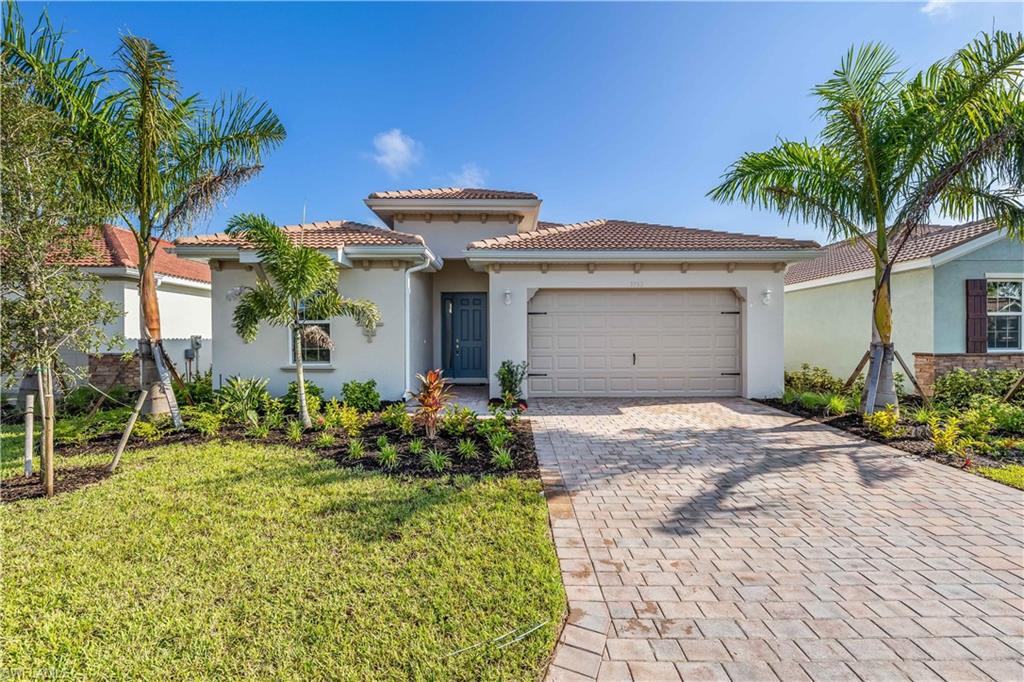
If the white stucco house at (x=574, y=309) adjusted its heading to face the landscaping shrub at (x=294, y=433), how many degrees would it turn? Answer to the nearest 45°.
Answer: approximately 45° to its right

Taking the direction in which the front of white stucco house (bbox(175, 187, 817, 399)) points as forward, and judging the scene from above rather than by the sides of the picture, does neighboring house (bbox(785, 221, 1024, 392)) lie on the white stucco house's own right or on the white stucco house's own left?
on the white stucco house's own left

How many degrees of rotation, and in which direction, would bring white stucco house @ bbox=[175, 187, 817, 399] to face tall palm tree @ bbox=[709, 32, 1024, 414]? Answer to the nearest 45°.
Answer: approximately 45° to its left

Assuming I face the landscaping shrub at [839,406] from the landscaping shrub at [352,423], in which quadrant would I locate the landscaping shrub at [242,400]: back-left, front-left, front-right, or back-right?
back-left

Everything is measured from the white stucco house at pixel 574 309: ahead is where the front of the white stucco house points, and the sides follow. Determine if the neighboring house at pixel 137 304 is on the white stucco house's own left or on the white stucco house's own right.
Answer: on the white stucco house's own right

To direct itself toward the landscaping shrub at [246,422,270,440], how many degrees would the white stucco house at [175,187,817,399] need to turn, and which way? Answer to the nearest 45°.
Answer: approximately 45° to its right

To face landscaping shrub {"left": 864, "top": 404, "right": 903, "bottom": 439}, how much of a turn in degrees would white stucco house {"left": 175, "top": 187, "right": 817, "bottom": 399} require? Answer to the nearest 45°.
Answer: approximately 45° to its left

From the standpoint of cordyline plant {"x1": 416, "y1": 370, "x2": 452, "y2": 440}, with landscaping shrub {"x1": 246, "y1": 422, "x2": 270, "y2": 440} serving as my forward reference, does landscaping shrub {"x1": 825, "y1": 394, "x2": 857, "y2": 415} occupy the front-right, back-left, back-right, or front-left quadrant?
back-right

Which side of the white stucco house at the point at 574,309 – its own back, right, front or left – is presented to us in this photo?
front

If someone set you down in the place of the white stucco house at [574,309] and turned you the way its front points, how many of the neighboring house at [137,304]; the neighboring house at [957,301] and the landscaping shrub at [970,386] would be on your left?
2

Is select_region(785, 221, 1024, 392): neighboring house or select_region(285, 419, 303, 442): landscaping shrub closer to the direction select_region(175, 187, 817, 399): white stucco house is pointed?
the landscaping shrub

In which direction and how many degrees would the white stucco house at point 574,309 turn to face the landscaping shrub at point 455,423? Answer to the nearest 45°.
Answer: approximately 45° to its right

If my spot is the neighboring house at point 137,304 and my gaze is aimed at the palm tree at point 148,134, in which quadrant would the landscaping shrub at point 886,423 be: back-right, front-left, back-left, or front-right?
front-left

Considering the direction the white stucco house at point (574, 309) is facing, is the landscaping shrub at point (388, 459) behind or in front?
in front

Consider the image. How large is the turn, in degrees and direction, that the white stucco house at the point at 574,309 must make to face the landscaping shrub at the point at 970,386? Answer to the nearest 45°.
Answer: approximately 90° to its left

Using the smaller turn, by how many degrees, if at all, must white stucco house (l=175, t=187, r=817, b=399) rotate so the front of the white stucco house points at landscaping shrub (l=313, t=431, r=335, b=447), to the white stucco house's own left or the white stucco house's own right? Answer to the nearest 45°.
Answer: approximately 45° to the white stucco house's own right

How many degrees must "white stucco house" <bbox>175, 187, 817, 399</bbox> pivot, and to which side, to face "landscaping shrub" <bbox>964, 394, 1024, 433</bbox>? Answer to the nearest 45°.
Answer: approximately 45° to its left
